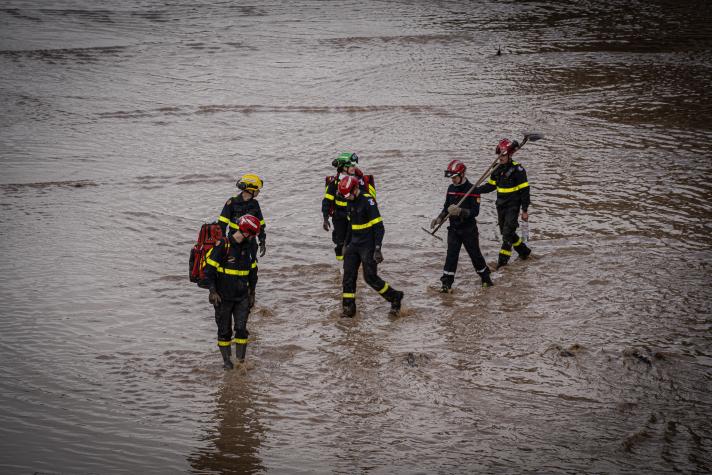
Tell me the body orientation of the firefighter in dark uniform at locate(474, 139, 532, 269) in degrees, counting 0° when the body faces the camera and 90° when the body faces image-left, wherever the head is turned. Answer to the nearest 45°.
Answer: approximately 45°

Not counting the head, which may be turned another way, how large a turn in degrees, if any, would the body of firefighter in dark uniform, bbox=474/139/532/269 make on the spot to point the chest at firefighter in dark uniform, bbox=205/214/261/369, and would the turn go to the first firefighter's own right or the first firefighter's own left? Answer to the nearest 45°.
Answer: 0° — they already face them

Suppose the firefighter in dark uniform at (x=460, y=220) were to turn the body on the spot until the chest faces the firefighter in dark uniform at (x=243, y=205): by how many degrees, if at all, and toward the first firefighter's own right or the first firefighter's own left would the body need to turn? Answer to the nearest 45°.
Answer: approximately 45° to the first firefighter's own right

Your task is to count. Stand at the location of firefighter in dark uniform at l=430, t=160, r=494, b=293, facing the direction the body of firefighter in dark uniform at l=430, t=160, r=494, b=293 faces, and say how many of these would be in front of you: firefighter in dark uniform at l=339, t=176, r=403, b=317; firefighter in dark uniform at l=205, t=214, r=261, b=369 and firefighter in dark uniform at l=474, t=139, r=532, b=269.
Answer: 2

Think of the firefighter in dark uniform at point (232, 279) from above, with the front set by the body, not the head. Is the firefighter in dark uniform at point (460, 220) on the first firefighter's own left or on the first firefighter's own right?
on the first firefighter's own left

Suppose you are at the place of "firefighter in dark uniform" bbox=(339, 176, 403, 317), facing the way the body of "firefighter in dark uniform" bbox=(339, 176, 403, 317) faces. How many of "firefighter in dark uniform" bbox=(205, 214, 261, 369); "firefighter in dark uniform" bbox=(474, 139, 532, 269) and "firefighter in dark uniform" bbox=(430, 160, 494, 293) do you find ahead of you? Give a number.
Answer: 1

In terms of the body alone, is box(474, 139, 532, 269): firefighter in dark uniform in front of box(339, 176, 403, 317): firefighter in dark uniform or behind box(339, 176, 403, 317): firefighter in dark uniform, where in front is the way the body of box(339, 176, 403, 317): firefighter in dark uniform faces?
behind
